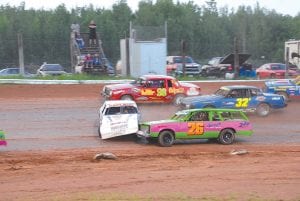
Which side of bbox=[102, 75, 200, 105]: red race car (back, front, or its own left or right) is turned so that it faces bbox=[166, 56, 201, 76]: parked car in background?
right

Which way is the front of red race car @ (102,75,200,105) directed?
to the viewer's left

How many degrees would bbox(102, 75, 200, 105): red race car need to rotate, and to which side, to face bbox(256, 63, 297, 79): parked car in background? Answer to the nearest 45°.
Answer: approximately 135° to its right

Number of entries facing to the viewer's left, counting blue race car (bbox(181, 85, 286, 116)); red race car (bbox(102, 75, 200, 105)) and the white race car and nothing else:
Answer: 2

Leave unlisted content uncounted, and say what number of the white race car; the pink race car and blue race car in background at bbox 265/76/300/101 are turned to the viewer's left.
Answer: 2

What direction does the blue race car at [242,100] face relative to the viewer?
to the viewer's left

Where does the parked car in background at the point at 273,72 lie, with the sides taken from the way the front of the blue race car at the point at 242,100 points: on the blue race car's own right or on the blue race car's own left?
on the blue race car's own right

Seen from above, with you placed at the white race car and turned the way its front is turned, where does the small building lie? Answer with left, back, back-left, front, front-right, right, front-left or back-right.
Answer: back

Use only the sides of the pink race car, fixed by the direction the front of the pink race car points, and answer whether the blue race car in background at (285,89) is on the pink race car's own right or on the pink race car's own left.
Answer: on the pink race car's own right

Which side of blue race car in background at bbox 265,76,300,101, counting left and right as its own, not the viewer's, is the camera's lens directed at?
left

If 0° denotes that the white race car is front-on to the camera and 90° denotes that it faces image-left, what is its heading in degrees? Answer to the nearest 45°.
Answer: approximately 0°

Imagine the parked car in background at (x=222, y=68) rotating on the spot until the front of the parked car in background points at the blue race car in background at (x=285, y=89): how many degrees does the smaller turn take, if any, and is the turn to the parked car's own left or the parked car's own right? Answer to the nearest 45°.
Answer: approximately 45° to the parked car's own left
